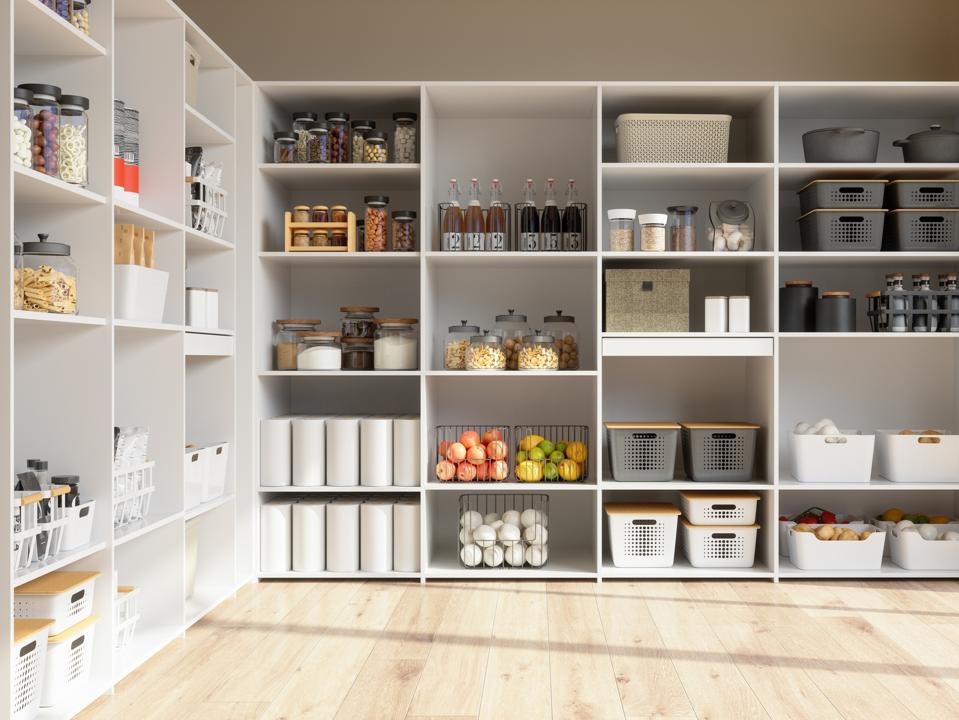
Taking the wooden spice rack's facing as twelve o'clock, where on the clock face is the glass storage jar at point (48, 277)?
The glass storage jar is roughly at 1 o'clock from the wooden spice rack.

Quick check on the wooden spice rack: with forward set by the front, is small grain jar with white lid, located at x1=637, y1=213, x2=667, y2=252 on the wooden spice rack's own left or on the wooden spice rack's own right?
on the wooden spice rack's own left

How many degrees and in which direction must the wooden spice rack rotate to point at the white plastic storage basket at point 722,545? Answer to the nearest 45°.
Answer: approximately 90° to its left

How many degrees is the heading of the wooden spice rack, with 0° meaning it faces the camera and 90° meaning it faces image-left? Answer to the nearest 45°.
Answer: approximately 0°

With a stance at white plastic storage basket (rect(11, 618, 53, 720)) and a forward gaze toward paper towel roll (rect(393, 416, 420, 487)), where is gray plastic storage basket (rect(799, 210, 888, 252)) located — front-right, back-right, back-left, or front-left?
front-right

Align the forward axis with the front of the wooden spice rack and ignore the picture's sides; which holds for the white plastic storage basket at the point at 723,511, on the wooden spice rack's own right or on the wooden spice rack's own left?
on the wooden spice rack's own left

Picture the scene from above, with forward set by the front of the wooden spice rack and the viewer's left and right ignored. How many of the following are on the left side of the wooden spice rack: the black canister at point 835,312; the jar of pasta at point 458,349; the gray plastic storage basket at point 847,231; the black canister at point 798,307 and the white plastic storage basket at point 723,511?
5

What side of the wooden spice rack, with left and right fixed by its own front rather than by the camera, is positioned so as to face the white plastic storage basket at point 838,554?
left

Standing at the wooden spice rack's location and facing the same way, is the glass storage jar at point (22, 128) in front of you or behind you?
in front

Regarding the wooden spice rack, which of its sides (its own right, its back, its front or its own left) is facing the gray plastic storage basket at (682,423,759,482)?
left
